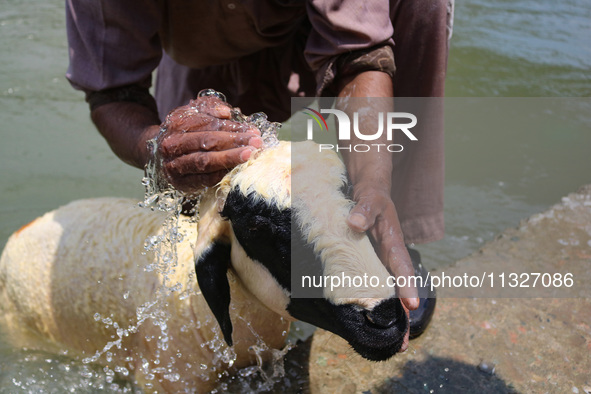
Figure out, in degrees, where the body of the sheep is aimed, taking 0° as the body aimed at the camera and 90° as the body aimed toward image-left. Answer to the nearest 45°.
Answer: approximately 270°
